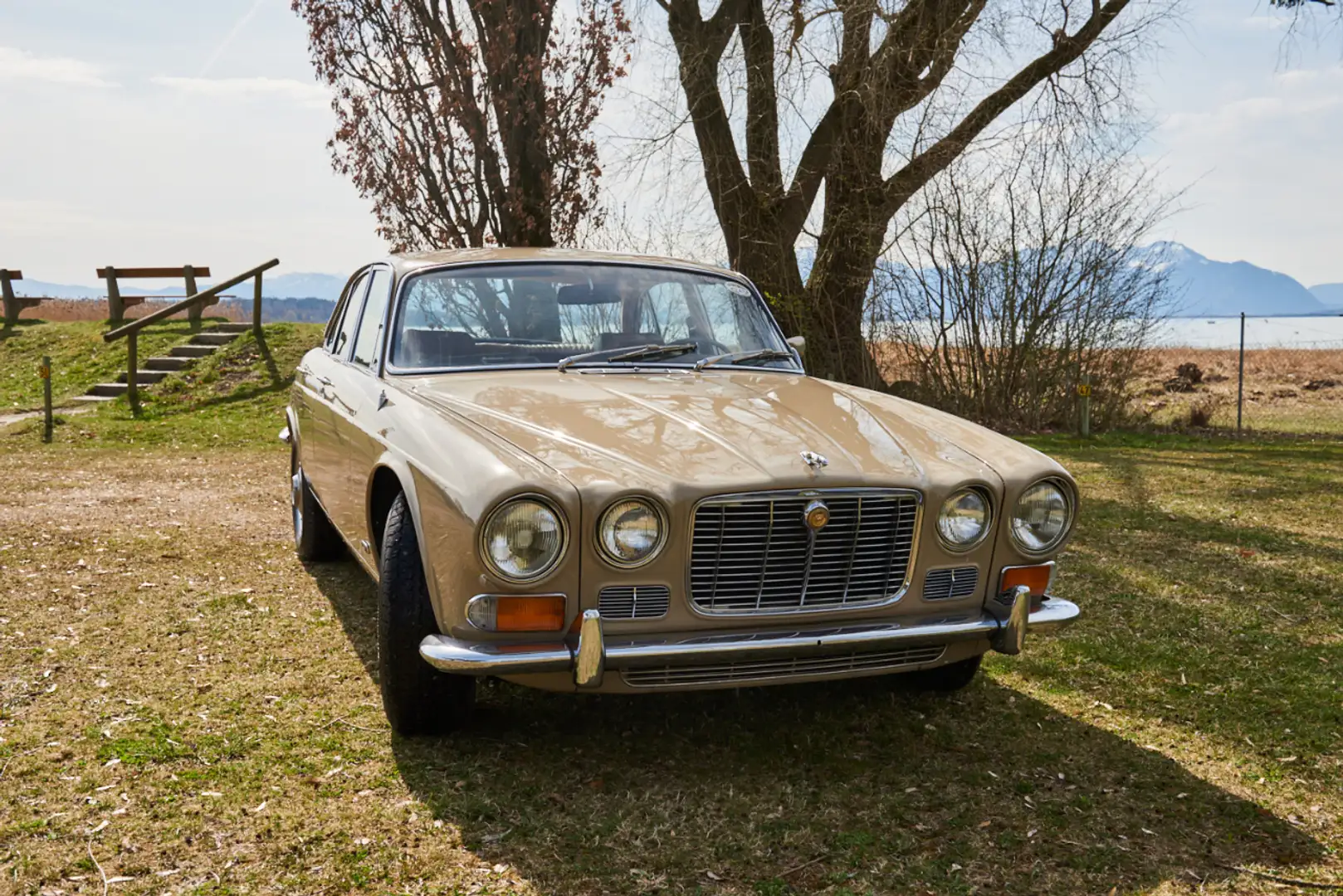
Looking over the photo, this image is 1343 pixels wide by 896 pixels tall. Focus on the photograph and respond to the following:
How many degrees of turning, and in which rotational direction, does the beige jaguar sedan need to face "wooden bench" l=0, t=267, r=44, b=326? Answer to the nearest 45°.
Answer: approximately 180°

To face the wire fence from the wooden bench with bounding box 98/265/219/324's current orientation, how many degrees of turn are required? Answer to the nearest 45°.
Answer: approximately 45° to its right

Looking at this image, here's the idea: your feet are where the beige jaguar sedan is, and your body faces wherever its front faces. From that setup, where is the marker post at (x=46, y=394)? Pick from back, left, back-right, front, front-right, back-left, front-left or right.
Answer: back

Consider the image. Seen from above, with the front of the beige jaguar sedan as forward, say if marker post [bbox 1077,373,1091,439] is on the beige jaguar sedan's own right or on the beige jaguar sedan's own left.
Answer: on the beige jaguar sedan's own left

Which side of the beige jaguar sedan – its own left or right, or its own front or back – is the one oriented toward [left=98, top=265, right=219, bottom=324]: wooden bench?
back

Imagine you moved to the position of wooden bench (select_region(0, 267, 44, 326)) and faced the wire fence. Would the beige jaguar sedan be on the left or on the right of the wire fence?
right

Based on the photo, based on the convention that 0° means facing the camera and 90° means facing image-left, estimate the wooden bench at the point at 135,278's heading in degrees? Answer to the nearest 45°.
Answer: approximately 225°

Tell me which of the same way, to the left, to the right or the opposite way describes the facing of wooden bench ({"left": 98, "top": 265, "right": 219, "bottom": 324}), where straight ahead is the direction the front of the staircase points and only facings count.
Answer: the opposite way

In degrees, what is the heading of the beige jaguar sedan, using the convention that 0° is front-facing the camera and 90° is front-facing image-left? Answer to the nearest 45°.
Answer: approximately 315°

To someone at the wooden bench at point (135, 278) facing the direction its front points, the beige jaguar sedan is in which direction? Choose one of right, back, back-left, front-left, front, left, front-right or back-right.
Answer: back-right
